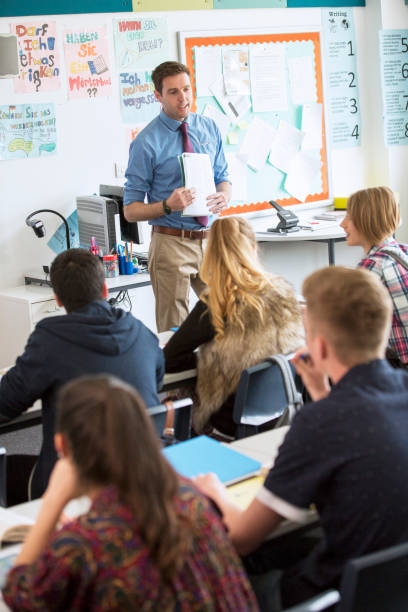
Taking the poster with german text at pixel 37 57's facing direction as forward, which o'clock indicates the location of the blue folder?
The blue folder is roughly at 12 o'clock from the poster with german text.

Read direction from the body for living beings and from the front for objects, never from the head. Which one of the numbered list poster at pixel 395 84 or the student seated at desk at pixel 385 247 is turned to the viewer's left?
the student seated at desk

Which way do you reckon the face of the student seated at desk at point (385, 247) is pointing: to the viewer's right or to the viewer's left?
to the viewer's left

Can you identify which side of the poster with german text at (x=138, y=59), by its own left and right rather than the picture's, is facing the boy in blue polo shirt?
front

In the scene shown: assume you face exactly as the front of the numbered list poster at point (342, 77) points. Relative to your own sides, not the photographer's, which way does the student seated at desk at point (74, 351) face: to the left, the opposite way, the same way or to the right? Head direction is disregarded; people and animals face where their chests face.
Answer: the opposite way

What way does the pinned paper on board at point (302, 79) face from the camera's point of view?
toward the camera

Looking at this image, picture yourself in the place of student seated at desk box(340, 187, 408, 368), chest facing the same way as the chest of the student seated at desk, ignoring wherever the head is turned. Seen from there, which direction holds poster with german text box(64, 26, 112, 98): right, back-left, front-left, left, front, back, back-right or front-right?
front-right

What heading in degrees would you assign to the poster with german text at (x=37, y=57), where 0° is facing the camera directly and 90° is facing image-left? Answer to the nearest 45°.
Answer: approximately 0°

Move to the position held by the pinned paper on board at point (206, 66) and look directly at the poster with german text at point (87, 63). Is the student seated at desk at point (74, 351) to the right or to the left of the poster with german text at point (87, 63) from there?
left

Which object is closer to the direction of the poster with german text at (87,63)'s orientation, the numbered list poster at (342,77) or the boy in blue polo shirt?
the boy in blue polo shirt

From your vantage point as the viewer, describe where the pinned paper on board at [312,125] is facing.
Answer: facing the viewer

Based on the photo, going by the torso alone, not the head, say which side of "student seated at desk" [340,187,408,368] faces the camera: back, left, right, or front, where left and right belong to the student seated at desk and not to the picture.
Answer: left

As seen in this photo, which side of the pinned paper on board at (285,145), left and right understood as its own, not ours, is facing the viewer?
front

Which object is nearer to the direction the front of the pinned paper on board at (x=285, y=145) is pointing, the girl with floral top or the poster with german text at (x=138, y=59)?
the girl with floral top
